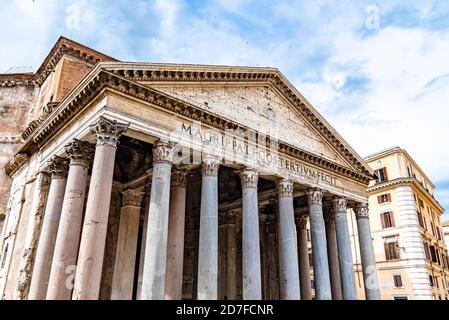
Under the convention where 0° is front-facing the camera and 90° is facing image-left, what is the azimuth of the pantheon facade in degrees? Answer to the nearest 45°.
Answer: approximately 315°

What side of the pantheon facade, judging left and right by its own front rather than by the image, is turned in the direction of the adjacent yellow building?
left
